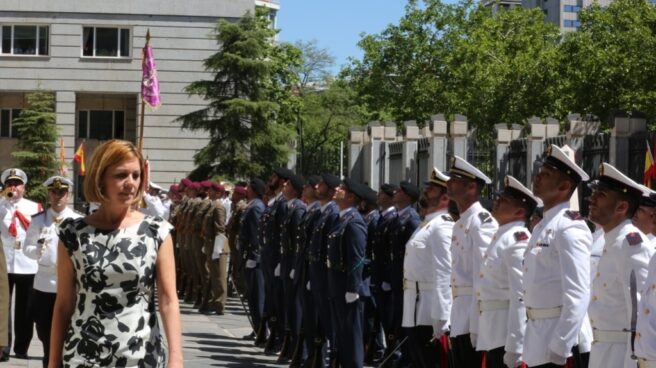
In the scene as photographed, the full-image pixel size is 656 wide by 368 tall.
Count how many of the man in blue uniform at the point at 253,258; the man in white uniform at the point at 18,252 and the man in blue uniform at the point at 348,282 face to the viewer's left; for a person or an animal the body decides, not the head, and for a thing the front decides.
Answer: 2

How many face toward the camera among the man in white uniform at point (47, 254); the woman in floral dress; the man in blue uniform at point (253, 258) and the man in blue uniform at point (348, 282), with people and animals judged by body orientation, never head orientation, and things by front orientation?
2

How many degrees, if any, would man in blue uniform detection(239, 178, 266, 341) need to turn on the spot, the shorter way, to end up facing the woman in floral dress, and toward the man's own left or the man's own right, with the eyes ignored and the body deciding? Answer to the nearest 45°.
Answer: approximately 90° to the man's own left

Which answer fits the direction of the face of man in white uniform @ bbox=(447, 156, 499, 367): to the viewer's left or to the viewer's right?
to the viewer's left

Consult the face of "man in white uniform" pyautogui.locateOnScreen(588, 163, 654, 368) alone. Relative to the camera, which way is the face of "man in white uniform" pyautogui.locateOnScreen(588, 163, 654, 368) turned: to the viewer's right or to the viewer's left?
to the viewer's left

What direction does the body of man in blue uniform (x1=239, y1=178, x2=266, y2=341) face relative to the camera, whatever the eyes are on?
to the viewer's left

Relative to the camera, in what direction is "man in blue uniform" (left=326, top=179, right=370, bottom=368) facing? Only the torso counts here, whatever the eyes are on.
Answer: to the viewer's left

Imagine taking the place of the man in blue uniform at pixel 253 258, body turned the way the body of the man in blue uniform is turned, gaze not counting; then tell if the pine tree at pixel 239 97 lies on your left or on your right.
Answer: on your right

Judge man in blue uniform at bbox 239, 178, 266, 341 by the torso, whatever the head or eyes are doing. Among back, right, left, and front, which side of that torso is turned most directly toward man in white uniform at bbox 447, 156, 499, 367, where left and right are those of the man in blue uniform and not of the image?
left
